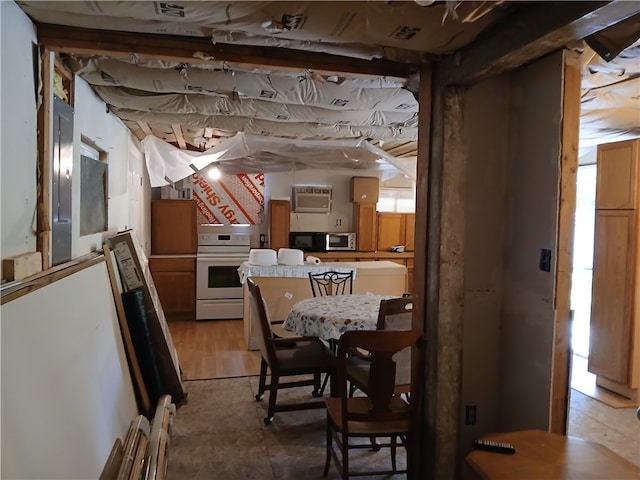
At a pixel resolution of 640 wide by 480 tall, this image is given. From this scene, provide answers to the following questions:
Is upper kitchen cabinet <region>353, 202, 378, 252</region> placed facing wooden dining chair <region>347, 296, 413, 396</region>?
yes

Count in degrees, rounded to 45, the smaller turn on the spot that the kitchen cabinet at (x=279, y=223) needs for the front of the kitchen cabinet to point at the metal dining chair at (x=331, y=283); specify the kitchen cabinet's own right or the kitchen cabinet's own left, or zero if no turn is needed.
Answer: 0° — it already faces it

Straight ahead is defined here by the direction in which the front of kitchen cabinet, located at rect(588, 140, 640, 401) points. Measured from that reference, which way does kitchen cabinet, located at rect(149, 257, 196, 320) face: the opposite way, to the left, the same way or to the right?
to the left

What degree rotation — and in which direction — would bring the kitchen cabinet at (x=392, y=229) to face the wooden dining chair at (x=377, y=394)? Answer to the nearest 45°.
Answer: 0° — it already faces it

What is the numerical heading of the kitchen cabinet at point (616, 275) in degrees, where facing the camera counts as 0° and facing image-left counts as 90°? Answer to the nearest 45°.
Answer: approximately 45°

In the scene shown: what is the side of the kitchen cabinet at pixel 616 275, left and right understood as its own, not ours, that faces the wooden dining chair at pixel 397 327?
front

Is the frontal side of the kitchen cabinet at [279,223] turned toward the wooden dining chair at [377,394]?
yes

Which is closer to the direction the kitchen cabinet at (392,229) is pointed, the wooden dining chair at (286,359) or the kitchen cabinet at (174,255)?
the wooden dining chair

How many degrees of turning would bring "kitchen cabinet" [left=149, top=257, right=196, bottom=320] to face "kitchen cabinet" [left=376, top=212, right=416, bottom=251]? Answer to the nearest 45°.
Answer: approximately 90° to its left

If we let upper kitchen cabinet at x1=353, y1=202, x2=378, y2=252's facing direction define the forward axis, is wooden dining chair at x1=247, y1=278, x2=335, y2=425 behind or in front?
in front
